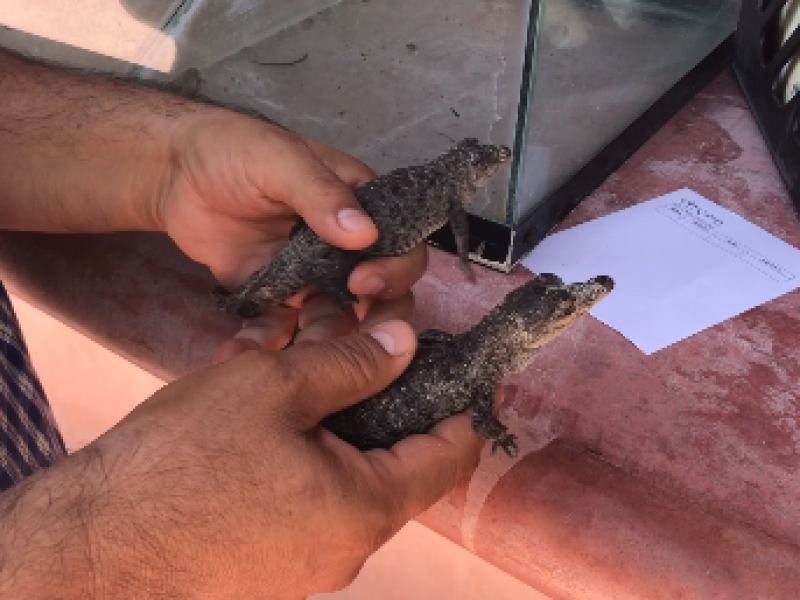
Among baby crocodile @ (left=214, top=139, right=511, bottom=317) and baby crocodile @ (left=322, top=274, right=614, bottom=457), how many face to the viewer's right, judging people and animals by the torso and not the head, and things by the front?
2

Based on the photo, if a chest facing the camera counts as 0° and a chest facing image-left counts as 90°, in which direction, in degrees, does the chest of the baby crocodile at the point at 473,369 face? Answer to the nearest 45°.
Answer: approximately 270°

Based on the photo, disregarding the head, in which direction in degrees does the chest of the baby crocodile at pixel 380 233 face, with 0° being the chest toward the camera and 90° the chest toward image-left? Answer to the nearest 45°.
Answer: approximately 270°
